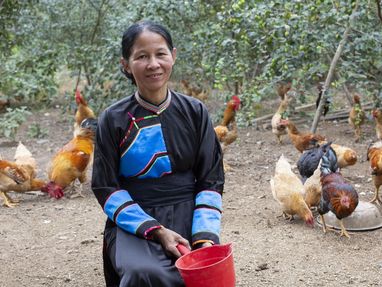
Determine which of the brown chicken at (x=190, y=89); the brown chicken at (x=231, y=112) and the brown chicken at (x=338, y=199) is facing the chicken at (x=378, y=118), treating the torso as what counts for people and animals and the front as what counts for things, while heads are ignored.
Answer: the brown chicken at (x=231, y=112)

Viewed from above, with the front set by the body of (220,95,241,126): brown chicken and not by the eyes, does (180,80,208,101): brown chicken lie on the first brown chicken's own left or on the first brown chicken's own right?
on the first brown chicken's own left

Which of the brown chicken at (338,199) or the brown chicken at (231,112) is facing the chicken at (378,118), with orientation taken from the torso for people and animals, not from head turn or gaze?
the brown chicken at (231,112)
